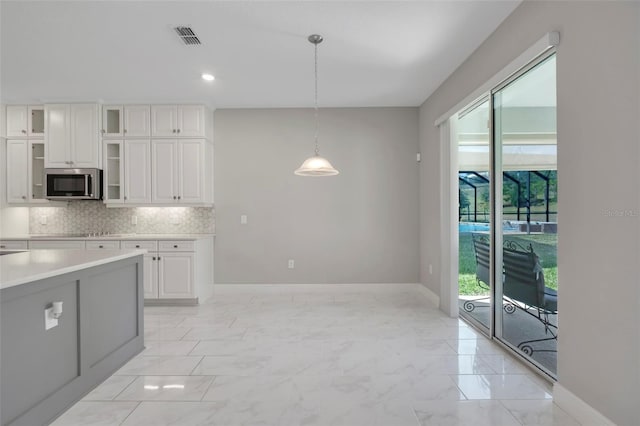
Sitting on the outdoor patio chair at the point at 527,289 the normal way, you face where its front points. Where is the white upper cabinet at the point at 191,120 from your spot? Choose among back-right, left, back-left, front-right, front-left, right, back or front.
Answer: back-left

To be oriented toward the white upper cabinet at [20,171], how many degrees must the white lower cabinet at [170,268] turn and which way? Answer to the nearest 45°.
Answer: approximately 135° to its right

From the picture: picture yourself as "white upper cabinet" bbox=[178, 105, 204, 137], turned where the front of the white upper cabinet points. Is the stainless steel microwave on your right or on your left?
on your right

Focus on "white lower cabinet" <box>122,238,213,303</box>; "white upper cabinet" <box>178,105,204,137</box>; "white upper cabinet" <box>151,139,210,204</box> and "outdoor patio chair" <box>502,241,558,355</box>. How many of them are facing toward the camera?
3

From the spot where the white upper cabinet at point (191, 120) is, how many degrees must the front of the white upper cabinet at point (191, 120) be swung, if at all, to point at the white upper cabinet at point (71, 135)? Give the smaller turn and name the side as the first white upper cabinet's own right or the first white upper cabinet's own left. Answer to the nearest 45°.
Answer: approximately 90° to the first white upper cabinet's own right

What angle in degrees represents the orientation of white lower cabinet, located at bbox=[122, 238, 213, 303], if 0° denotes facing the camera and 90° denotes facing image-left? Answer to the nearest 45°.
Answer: approximately 0°

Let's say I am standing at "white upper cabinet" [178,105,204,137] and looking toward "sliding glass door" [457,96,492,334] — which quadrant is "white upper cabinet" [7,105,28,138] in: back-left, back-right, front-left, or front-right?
back-right

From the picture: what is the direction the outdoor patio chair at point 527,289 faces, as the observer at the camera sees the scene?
facing away from the viewer and to the right of the viewer
